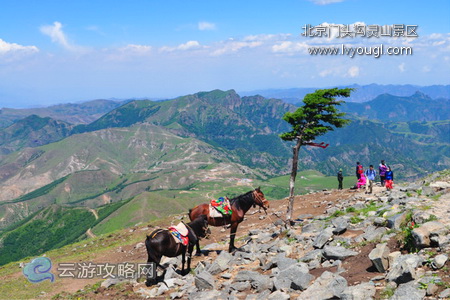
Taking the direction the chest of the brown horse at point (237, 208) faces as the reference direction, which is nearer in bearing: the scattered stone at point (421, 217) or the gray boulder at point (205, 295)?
the scattered stone

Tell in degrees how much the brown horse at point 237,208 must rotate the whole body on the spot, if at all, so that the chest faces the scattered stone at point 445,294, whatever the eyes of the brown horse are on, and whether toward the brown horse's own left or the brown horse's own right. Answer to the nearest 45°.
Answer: approximately 90° to the brown horse's own right

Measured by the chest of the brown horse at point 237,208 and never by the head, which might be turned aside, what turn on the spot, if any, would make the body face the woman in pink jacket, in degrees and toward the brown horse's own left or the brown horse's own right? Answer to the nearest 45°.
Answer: approximately 45° to the brown horse's own left

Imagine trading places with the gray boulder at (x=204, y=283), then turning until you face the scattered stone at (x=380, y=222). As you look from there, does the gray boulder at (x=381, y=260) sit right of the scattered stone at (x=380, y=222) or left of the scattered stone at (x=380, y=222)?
right

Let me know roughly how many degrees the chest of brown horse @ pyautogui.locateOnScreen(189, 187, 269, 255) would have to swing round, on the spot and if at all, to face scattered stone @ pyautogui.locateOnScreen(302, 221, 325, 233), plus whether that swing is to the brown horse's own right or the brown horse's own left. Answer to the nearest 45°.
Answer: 0° — it already faces it

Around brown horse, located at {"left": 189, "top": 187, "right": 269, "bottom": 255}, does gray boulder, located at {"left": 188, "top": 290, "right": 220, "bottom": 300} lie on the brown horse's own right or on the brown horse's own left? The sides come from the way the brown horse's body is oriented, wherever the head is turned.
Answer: on the brown horse's own right

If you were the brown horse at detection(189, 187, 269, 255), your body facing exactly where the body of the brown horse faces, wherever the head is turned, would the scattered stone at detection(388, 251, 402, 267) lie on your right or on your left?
on your right

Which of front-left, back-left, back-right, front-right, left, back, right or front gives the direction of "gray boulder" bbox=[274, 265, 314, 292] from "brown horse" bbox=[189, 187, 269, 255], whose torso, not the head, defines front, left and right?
right

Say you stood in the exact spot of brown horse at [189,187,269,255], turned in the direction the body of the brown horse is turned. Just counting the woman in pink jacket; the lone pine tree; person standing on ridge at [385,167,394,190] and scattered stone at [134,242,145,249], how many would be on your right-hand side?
0

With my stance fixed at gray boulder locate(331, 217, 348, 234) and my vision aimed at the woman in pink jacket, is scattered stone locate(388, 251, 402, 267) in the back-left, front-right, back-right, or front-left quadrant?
back-right

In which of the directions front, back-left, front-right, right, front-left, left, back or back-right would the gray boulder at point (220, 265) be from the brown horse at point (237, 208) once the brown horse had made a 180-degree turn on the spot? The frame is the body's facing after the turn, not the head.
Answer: left

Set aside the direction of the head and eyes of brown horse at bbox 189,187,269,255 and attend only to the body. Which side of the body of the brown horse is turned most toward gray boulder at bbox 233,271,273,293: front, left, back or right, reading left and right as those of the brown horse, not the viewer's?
right

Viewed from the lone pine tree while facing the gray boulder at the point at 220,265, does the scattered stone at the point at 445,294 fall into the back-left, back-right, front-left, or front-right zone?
front-left

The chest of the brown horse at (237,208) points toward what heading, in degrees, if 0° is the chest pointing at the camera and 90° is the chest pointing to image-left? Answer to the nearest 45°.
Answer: approximately 270°
